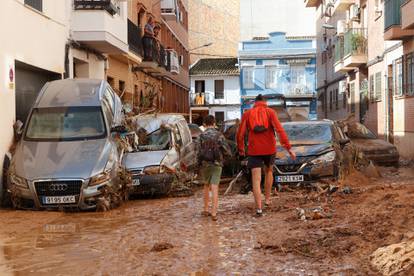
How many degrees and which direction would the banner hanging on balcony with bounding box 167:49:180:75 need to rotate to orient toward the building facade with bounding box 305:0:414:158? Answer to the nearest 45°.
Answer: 0° — it already faces it

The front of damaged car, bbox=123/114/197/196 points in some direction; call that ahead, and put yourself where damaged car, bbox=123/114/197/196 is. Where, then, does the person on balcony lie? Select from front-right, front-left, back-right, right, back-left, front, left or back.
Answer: back-right

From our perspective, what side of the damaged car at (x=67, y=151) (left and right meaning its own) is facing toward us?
front

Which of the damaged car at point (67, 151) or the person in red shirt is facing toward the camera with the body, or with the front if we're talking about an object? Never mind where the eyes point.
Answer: the damaged car

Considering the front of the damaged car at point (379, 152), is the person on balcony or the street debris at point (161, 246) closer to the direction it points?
the street debris

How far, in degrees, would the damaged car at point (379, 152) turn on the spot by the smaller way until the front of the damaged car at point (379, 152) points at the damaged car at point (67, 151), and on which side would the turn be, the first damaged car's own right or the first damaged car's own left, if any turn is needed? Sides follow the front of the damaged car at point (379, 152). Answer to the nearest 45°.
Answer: approximately 90° to the first damaged car's own right

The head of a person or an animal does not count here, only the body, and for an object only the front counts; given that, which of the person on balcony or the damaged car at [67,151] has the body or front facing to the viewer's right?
the person on balcony

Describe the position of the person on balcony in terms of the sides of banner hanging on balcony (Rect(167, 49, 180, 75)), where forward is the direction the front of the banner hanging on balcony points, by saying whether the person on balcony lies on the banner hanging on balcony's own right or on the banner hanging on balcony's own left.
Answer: on the banner hanging on balcony's own right

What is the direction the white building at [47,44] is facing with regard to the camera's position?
facing the viewer and to the right of the viewer

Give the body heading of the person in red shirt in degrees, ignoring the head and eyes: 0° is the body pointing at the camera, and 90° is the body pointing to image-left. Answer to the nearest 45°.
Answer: approximately 180°

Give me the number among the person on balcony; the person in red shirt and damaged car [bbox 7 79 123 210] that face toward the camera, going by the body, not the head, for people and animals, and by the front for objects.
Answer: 1

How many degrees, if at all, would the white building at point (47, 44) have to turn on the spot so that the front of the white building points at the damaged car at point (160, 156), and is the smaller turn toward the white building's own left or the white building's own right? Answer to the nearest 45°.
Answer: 0° — it already faces it
